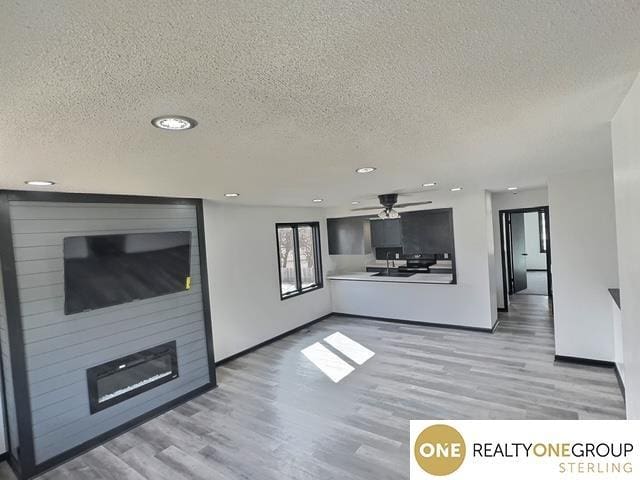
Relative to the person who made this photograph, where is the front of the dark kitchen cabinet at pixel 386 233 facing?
facing the viewer

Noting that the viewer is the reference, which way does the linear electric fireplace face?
facing the viewer and to the right of the viewer

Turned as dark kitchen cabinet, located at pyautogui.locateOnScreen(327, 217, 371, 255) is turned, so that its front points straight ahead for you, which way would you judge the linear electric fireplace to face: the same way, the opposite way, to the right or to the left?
to the left

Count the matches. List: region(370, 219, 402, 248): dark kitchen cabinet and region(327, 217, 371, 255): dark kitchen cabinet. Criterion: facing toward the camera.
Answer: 2

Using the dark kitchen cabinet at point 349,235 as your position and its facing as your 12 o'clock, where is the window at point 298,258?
The window is roughly at 2 o'clock from the dark kitchen cabinet.

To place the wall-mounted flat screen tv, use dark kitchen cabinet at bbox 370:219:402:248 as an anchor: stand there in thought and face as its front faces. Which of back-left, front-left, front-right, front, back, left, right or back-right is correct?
front-right

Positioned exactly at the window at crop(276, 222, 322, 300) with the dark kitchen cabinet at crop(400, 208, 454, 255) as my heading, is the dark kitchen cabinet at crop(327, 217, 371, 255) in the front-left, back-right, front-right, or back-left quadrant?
front-left

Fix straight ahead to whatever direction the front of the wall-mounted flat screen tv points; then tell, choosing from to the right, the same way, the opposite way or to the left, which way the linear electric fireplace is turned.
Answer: the same way

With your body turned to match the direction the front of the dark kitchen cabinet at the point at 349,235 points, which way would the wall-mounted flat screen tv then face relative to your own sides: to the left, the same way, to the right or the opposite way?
to the left

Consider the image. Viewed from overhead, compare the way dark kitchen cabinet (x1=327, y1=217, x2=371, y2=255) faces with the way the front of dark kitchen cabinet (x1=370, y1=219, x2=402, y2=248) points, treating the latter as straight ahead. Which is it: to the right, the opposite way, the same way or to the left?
the same way

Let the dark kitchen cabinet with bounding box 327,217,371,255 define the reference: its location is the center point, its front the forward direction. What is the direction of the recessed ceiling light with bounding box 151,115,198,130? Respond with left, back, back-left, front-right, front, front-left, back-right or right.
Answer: front

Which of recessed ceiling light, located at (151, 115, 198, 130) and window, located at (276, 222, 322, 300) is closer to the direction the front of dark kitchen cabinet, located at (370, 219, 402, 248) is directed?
the recessed ceiling light

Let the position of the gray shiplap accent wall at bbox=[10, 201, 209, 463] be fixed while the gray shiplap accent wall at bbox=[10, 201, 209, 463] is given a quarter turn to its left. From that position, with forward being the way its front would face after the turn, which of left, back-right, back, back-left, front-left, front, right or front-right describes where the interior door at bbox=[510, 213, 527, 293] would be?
front-right

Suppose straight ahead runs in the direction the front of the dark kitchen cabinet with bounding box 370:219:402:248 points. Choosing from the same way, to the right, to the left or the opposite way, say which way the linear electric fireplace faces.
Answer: to the left

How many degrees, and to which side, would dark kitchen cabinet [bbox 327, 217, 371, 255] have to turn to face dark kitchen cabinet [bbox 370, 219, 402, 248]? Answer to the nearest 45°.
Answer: approximately 90° to its left
